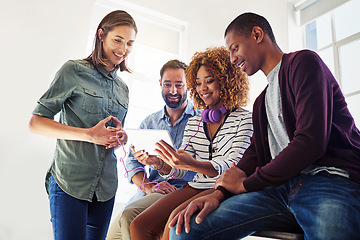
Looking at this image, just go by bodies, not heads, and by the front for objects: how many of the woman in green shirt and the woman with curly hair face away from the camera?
0

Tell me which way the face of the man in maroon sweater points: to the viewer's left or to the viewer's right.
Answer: to the viewer's left

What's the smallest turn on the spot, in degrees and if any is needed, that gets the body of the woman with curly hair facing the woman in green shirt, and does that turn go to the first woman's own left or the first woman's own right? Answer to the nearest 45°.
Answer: approximately 45° to the first woman's own right

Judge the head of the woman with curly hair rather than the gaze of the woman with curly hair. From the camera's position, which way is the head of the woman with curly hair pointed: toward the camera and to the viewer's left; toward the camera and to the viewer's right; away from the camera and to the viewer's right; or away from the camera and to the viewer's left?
toward the camera and to the viewer's left

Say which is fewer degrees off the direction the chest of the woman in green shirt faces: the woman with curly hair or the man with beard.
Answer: the woman with curly hair

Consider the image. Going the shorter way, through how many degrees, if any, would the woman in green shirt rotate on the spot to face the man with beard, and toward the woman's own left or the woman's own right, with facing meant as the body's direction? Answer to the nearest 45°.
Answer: approximately 90° to the woman's own left

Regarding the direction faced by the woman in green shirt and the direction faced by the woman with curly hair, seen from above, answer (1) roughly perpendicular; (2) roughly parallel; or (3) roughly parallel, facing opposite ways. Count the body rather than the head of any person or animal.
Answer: roughly perpendicular

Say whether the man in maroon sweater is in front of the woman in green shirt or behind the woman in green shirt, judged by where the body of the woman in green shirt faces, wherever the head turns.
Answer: in front

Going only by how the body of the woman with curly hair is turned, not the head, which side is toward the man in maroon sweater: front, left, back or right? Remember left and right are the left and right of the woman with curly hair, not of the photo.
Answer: left

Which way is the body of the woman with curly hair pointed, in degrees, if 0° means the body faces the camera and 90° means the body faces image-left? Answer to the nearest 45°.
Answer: approximately 45°

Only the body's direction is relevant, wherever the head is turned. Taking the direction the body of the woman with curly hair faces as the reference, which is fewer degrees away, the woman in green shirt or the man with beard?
the woman in green shirt

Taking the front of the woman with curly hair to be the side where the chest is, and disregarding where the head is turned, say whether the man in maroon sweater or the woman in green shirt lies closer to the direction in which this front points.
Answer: the woman in green shirt

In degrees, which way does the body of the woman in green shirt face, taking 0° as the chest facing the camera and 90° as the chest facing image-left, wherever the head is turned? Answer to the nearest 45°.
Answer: approximately 315°
